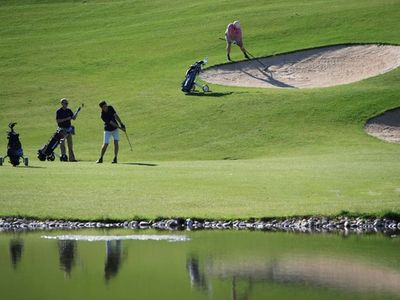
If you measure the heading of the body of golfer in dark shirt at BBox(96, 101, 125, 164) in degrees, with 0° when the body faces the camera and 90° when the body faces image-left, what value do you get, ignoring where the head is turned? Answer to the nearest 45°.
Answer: approximately 0°
